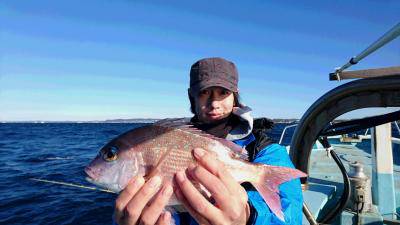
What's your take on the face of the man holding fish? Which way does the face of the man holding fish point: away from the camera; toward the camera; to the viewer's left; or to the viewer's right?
toward the camera

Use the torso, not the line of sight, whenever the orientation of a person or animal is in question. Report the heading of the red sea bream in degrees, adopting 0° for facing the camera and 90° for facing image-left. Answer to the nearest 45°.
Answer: approximately 90°

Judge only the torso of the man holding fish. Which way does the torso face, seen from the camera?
toward the camera
